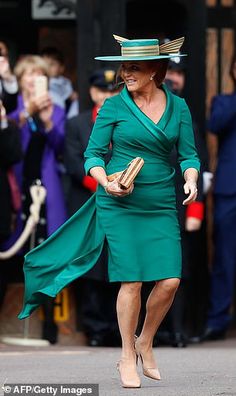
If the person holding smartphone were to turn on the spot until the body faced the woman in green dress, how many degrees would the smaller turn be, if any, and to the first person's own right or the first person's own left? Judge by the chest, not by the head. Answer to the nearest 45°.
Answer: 0° — they already face them

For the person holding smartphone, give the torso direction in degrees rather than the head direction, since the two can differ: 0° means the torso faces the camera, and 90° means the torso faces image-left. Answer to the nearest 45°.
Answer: approximately 0°

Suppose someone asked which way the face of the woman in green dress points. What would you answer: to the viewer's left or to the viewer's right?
to the viewer's left

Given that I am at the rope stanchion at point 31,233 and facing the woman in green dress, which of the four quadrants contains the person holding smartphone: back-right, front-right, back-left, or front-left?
back-left

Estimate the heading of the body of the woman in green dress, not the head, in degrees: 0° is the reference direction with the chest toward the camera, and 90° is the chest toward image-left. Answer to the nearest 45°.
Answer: approximately 0°

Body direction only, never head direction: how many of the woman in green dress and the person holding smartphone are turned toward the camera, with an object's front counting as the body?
2

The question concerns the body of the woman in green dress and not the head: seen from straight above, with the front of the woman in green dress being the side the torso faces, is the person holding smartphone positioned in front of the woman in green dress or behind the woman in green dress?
behind

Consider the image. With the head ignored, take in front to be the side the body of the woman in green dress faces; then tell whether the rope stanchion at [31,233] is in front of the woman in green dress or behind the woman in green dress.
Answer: behind
